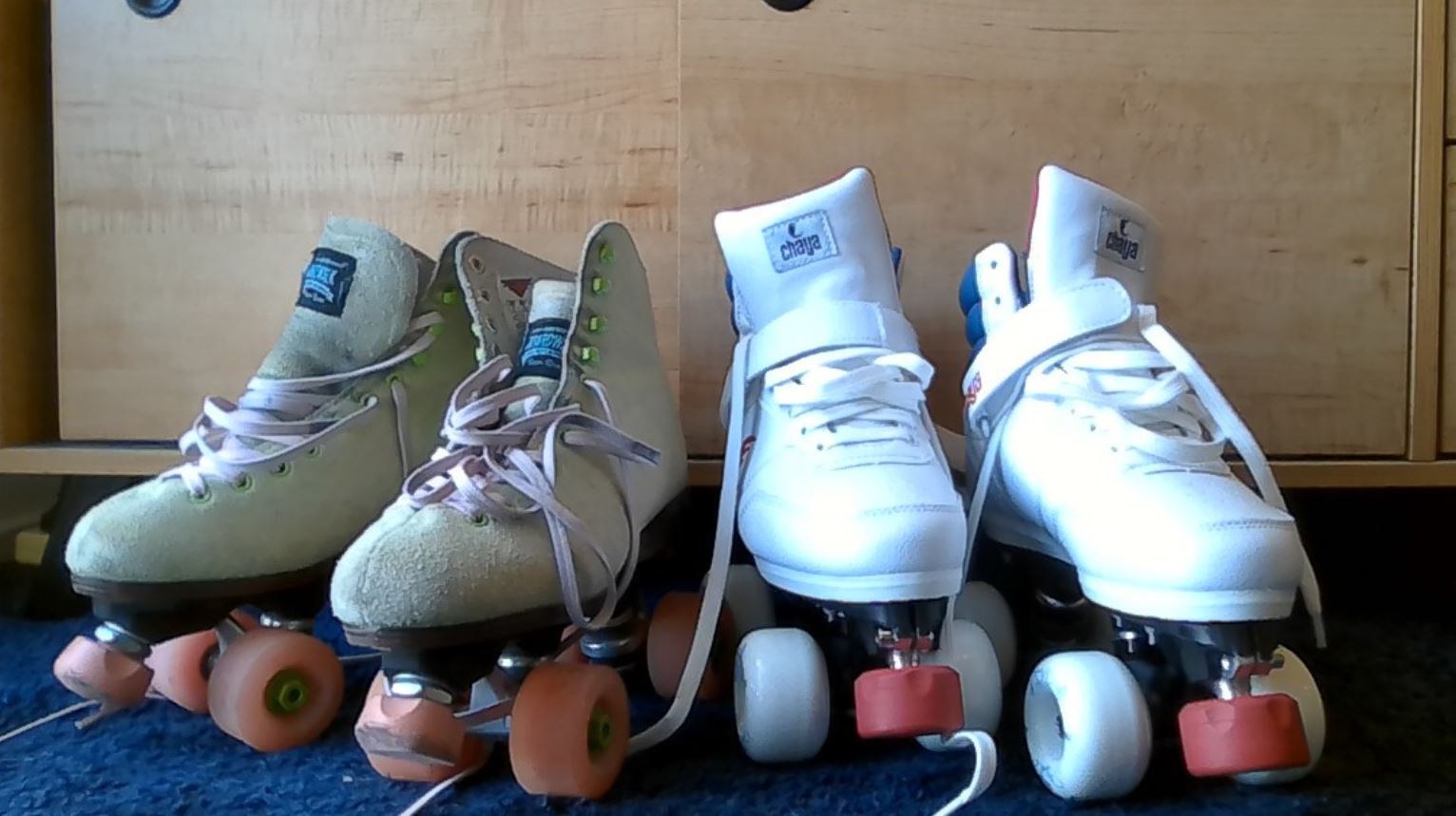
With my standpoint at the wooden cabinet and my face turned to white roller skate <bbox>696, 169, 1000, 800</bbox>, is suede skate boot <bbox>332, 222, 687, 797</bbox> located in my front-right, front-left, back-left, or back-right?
front-right

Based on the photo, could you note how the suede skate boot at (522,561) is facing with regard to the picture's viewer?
facing the viewer and to the left of the viewer

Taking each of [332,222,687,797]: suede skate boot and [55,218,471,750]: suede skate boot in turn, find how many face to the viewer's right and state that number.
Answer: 0

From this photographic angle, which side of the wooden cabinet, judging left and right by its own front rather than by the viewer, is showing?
front

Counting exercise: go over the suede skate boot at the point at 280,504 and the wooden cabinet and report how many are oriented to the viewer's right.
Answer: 0
